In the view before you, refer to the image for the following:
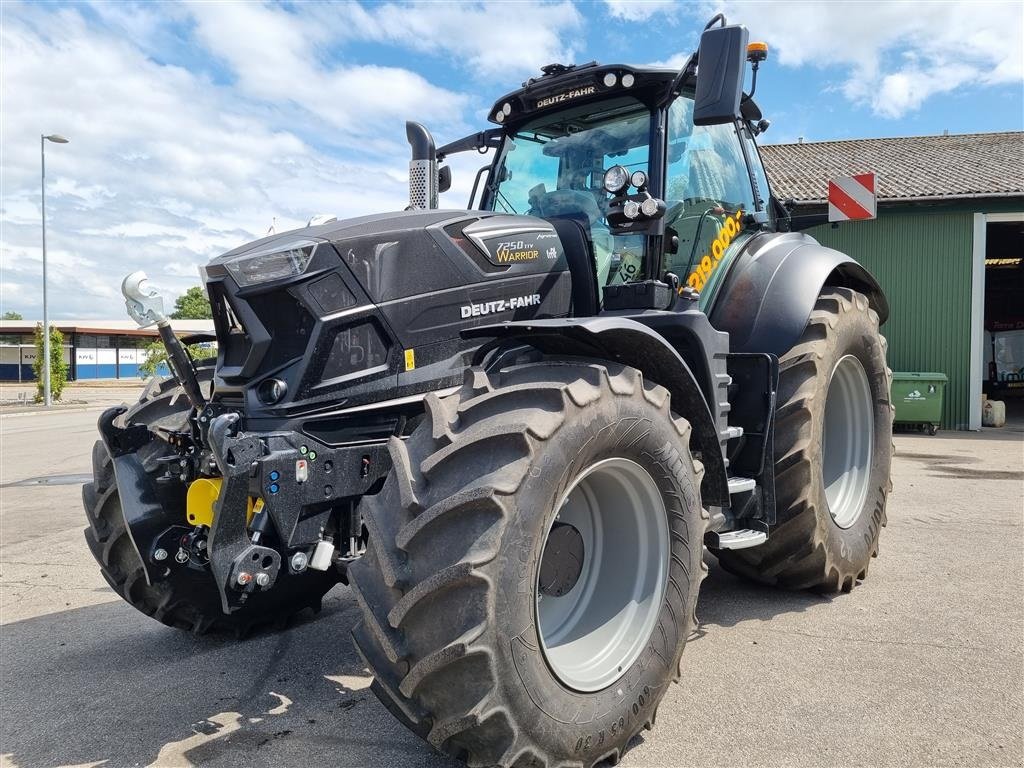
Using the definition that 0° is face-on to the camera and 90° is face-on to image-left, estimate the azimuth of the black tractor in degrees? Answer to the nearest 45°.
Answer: approximately 45°

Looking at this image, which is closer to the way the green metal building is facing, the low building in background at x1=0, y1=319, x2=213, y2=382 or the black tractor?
the black tractor

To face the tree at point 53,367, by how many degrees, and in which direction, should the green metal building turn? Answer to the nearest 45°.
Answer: approximately 90° to its right

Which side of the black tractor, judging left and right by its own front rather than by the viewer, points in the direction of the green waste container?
back

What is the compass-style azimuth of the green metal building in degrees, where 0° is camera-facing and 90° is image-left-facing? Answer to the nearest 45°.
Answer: approximately 0°

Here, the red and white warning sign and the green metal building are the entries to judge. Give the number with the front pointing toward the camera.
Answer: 2

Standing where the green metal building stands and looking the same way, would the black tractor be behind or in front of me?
in front

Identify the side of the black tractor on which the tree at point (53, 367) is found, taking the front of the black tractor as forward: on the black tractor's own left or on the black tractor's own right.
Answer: on the black tractor's own right
